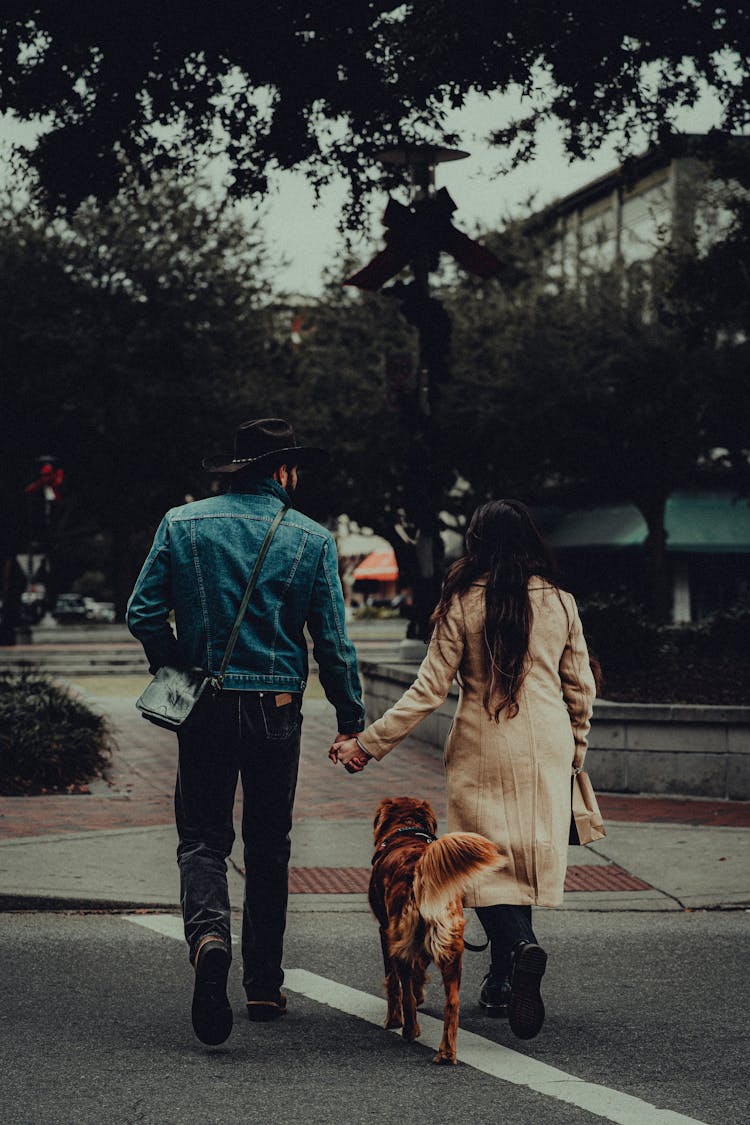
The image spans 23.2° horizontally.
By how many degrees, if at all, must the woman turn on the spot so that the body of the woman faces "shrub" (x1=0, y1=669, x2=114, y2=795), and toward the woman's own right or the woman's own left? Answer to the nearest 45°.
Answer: approximately 45° to the woman's own left

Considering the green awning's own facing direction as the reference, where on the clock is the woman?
The woman is roughly at 12 o'clock from the green awning.

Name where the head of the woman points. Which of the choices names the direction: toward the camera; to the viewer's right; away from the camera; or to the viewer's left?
away from the camera

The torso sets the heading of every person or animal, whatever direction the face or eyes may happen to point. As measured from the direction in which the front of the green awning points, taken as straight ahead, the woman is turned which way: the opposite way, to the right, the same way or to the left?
the opposite way

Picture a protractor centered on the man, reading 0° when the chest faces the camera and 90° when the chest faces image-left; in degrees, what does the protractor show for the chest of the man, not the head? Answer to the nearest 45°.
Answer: approximately 180°

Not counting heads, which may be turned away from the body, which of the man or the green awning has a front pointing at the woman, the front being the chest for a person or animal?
the green awning

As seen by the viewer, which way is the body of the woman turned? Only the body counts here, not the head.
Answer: away from the camera

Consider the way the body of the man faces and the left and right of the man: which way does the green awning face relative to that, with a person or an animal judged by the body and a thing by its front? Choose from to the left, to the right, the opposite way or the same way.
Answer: the opposite way

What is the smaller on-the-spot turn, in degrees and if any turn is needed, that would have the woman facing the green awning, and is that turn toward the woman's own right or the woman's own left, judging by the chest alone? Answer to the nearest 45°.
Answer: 0° — they already face it
